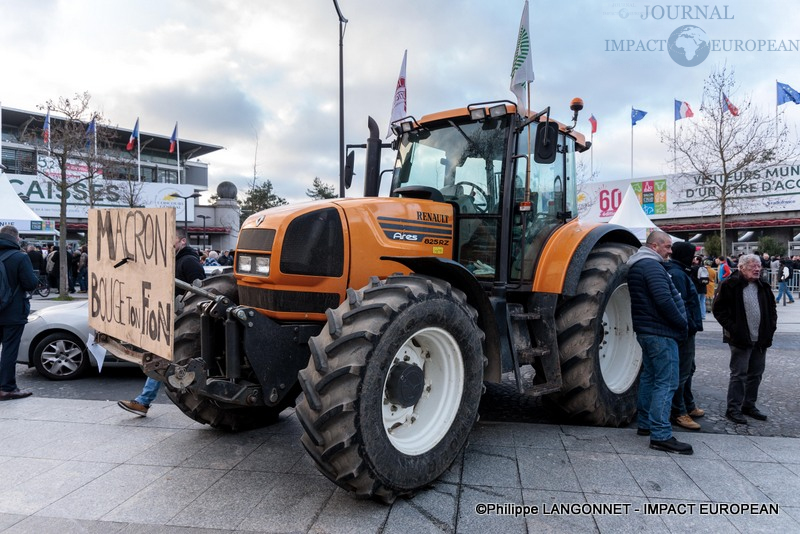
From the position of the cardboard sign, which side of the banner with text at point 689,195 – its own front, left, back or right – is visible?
front

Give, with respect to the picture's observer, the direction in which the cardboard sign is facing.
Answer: facing the viewer and to the left of the viewer

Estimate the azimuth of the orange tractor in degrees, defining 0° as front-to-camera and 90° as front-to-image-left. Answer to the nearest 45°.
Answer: approximately 45°

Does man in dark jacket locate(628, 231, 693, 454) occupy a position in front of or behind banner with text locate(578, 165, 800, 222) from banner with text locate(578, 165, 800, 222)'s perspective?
in front

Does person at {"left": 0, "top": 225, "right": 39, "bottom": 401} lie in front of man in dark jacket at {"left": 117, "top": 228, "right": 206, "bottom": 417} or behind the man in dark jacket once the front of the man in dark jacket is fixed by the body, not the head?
in front

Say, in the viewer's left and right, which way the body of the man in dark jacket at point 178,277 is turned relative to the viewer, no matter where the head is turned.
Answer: facing to the left of the viewer
